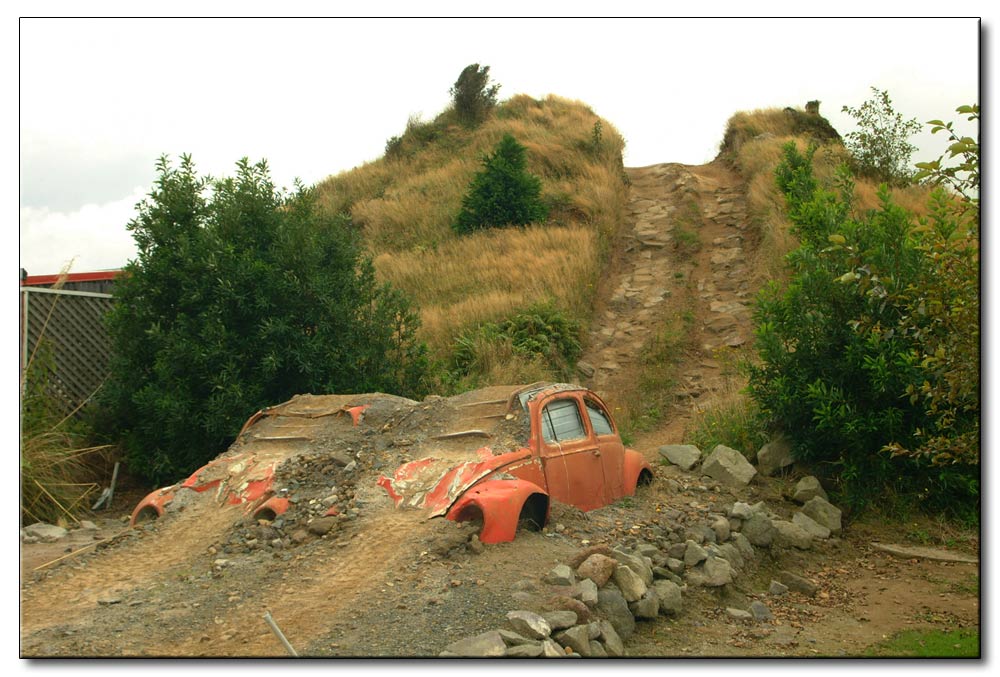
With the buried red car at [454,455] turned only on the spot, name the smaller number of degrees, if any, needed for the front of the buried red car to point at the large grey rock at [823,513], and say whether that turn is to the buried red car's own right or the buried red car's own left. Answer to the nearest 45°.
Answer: approximately 135° to the buried red car's own left

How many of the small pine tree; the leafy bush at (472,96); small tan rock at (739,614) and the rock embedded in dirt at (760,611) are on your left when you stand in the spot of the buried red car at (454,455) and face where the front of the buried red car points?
2

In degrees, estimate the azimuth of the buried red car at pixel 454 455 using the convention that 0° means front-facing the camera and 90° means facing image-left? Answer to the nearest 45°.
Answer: approximately 45°

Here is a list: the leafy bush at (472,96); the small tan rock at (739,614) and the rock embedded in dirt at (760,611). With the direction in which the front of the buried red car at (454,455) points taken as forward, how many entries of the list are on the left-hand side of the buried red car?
2

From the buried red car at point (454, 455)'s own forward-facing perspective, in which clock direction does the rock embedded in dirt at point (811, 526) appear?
The rock embedded in dirt is roughly at 7 o'clock from the buried red car.

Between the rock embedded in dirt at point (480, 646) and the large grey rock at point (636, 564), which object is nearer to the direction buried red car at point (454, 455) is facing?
the rock embedded in dirt

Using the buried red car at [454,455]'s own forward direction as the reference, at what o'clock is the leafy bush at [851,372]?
The leafy bush is roughly at 7 o'clock from the buried red car.

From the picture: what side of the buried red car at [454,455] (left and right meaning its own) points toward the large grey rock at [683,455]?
back

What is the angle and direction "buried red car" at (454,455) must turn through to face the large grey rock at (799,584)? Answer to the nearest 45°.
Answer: approximately 135° to its left

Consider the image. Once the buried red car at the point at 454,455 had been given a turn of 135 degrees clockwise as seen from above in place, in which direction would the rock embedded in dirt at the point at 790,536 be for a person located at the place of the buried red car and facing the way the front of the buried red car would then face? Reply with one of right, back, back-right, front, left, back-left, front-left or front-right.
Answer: right

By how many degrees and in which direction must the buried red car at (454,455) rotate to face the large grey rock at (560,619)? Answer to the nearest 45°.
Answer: approximately 45° to its left

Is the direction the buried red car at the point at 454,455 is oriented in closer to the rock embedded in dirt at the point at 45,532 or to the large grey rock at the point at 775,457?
the rock embedded in dirt

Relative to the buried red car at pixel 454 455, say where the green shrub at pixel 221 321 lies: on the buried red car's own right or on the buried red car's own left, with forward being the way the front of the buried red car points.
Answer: on the buried red car's own right
